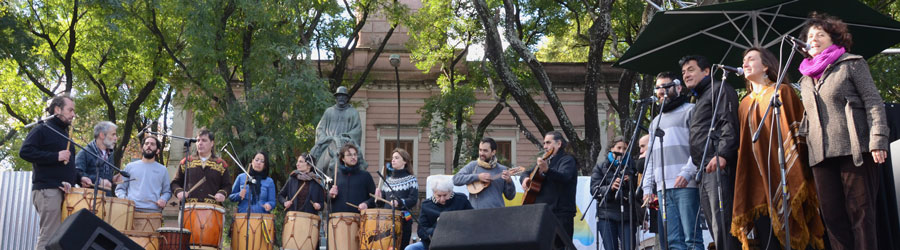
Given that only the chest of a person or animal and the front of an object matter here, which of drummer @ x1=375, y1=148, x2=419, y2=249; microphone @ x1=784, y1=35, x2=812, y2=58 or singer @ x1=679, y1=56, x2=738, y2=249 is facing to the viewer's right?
the microphone

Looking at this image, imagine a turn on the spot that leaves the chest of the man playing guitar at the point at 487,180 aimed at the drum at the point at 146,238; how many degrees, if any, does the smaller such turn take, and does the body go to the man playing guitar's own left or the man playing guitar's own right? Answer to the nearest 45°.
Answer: approximately 90° to the man playing guitar's own right

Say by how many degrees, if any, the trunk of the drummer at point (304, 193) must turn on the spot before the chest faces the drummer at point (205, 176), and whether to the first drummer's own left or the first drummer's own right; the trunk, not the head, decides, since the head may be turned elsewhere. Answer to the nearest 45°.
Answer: approximately 90° to the first drummer's own right

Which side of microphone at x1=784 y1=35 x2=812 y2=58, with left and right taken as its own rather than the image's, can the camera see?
right

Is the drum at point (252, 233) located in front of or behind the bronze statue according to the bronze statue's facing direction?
in front

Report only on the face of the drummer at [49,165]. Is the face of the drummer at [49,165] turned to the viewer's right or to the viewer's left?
to the viewer's right
